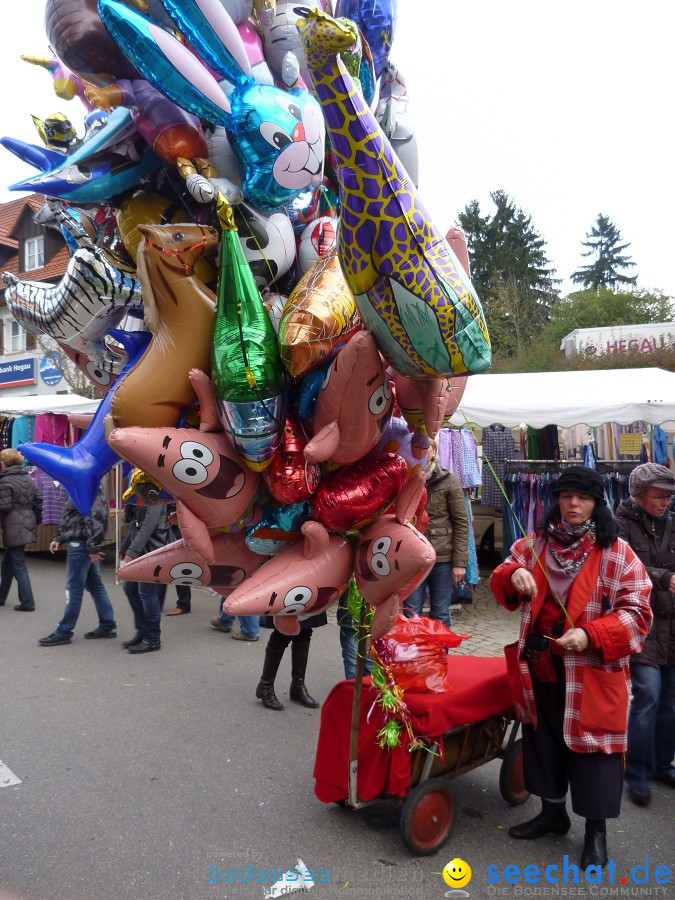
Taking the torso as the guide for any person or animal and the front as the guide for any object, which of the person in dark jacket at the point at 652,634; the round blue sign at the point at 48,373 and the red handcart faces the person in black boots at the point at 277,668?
the round blue sign

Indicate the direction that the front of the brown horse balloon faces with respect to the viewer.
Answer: facing to the right of the viewer

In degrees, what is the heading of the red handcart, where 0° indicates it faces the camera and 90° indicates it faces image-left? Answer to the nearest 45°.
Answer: approximately 45°

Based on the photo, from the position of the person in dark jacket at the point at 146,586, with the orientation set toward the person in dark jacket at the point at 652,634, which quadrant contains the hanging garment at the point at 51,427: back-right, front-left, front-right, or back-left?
back-left

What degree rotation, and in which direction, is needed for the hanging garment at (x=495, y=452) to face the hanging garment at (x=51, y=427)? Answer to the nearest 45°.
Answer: approximately 90° to its right

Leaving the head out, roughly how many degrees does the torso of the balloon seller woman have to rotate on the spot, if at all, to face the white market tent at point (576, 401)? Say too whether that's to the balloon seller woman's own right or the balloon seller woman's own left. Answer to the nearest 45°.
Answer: approximately 135° to the balloon seller woman's own right

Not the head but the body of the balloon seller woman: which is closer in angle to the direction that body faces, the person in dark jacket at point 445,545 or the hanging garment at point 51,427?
the hanging garment

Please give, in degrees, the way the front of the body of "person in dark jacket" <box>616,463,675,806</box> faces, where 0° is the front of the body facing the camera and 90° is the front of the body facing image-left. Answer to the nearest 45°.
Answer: approximately 315°

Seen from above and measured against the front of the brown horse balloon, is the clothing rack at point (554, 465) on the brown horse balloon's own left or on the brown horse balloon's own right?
on the brown horse balloon's own left

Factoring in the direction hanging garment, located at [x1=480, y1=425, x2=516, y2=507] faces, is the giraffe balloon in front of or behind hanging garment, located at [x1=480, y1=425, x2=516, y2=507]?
in front
